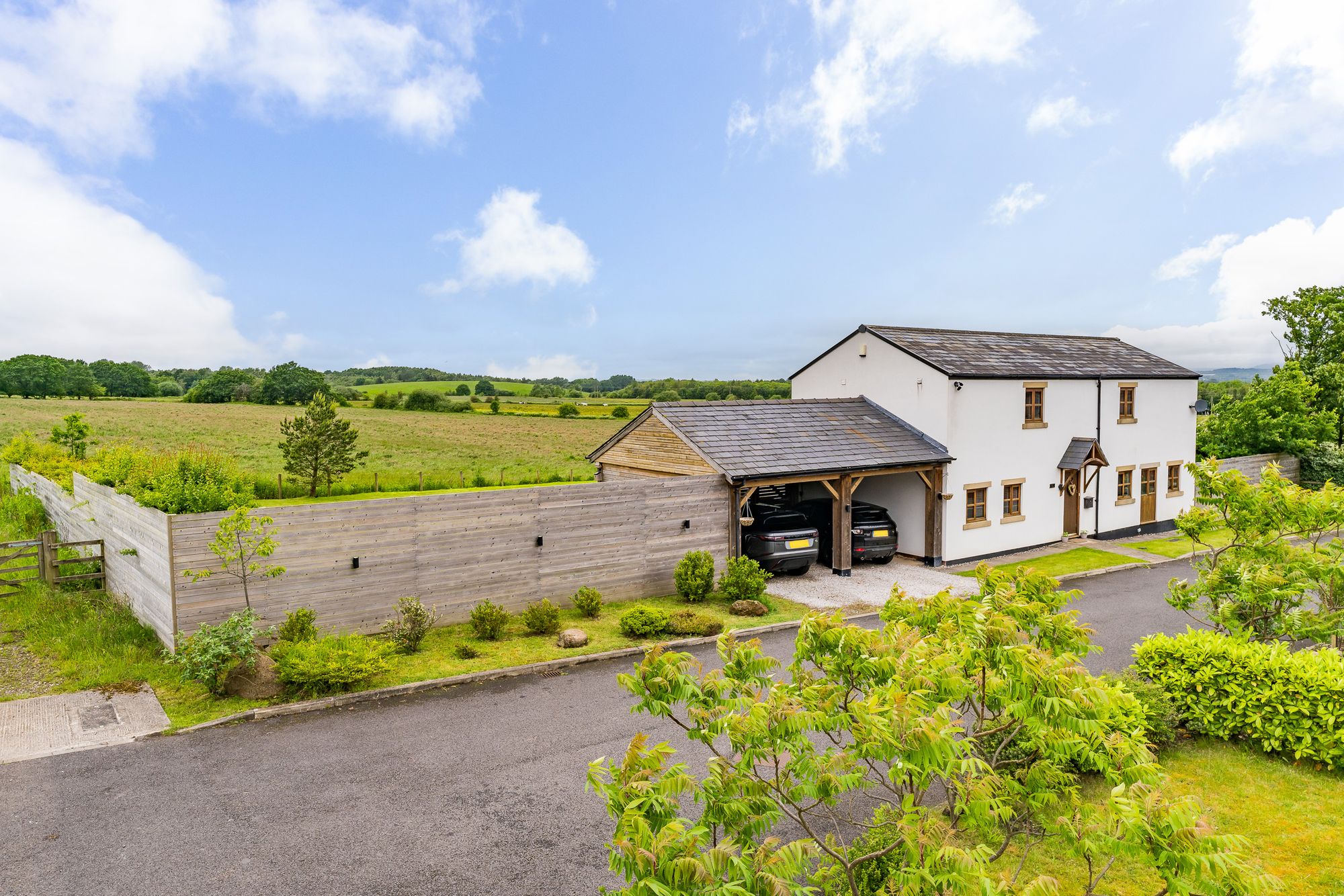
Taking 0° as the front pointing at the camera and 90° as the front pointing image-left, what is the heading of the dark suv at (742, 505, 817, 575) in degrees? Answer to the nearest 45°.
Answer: approximately 135°

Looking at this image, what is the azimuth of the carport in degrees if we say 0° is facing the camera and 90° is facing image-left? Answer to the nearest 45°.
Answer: approximately 315°

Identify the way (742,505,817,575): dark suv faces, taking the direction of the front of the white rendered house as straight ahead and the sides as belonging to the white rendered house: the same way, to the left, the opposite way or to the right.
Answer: the opposite way

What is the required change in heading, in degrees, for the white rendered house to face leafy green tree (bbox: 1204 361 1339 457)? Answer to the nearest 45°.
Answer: approximately 90° to its left

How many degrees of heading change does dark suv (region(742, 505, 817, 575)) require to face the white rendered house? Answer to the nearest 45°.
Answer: approximately 90° to its right

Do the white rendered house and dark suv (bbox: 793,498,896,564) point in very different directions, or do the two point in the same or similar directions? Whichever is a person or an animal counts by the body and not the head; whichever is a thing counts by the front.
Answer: very different directions

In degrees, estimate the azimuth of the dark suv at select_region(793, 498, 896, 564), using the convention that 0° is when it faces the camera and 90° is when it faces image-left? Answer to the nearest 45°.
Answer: approximately 135°

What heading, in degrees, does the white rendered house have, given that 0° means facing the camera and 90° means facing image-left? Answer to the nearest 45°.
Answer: approximately 315°
